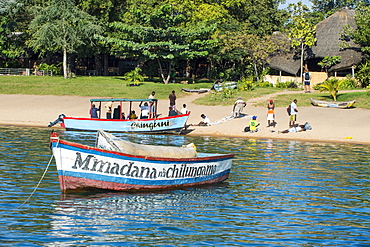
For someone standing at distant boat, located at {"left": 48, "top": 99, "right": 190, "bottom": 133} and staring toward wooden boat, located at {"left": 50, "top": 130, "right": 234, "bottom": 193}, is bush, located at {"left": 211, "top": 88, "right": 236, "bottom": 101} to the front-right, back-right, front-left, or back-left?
back-left

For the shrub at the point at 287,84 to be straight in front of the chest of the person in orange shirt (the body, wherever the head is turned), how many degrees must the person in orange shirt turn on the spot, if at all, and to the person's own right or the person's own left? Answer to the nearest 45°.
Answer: approximately 180°

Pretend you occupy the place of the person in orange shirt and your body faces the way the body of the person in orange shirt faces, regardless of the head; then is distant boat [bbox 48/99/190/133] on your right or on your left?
on your right

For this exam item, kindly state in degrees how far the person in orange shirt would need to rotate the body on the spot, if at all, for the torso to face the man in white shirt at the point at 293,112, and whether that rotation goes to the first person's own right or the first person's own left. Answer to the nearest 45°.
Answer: approximately 45° to the first person's own left

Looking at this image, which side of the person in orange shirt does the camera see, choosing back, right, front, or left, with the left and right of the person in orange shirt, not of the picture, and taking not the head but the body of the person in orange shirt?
front

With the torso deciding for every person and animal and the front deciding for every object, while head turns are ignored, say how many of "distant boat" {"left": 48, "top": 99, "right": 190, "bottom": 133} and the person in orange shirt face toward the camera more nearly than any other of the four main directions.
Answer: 1

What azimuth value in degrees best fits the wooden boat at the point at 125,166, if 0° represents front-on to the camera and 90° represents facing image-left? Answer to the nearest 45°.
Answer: approximately 45°
